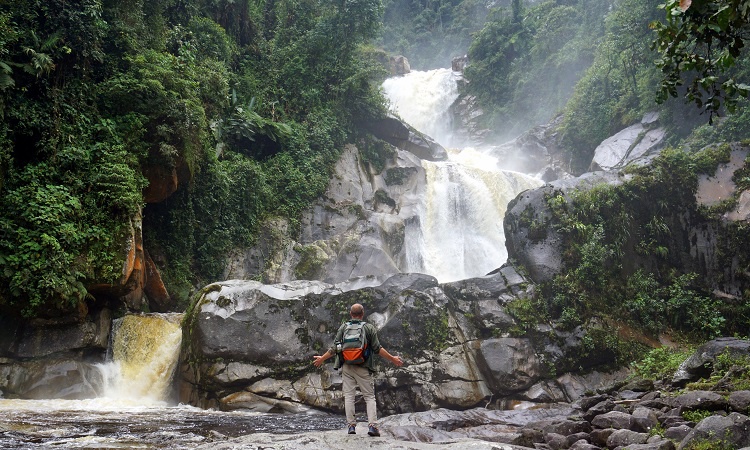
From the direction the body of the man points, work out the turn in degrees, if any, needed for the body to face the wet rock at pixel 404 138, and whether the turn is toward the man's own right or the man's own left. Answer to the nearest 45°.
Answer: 0° — they already face it

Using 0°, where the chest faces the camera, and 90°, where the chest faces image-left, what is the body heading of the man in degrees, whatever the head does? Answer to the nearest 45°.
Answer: approximately 180°

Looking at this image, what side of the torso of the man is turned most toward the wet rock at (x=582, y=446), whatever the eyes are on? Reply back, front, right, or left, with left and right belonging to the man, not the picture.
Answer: right

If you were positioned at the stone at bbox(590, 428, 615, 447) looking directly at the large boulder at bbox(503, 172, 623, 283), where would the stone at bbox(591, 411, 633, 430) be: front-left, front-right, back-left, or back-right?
front-right

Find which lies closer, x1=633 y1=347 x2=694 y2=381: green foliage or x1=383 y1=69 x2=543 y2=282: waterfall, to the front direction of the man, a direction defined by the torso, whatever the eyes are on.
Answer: the waterfall

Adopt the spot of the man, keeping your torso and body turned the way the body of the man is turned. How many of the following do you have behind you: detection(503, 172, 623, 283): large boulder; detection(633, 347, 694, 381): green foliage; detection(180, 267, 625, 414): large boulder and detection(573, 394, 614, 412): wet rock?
0

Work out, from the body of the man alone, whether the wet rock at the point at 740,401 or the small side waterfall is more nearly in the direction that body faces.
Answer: the small side waterfall

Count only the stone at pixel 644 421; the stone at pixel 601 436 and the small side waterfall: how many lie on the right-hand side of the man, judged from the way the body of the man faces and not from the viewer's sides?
2

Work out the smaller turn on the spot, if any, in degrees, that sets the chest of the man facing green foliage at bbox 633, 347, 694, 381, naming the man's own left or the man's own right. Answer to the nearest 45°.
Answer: approximately 45° to the man's own right

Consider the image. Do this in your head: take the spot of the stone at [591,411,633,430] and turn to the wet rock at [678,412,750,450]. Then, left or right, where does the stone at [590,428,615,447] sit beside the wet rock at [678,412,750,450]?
right

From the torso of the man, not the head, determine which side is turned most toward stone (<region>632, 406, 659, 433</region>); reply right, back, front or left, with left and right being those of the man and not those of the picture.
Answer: right

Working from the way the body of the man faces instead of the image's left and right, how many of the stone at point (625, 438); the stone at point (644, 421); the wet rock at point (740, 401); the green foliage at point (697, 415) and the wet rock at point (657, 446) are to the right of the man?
5

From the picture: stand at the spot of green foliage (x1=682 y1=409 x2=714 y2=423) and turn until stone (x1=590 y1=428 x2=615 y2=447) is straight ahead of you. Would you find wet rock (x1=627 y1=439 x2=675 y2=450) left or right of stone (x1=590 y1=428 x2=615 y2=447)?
left

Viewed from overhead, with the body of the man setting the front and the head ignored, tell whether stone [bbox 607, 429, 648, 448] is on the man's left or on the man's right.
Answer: on the man's right

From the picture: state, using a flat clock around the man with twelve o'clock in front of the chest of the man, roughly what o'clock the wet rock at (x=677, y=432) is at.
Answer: The wet rock is roughly at 3 o'clock from the man.

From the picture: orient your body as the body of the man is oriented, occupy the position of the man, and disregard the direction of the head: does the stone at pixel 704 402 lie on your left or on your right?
on your right

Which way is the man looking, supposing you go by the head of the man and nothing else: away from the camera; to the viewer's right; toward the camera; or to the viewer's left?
away from the camera

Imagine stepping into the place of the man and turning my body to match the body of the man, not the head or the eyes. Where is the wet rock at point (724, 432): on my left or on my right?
on my right

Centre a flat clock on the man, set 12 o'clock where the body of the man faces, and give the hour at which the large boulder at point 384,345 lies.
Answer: The large boulder is roughly at 12 o'clock from the man.

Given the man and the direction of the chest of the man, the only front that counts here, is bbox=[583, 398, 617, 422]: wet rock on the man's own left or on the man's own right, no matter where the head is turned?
on the man's own right
